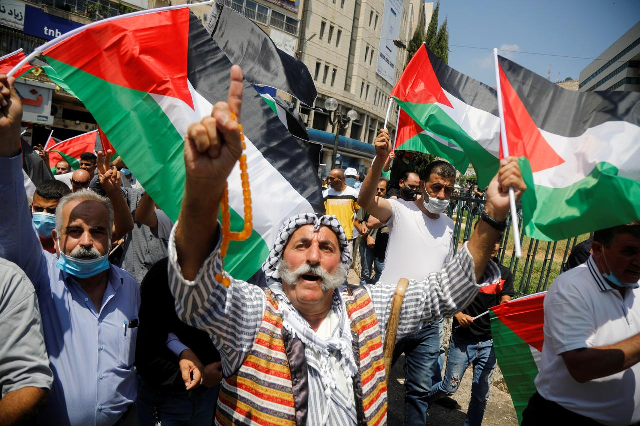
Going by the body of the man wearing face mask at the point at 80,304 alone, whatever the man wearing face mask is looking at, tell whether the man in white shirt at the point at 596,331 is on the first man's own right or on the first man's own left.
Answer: on the first man's own left

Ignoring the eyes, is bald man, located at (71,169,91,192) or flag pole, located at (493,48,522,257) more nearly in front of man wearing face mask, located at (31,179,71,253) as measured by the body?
the flag pole

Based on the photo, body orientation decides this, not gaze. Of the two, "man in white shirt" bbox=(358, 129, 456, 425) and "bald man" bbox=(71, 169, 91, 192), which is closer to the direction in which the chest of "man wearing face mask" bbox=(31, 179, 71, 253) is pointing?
the man in white shirt

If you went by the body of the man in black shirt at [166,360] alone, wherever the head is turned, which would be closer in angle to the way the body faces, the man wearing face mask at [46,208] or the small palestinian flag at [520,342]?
the small palestinian flag

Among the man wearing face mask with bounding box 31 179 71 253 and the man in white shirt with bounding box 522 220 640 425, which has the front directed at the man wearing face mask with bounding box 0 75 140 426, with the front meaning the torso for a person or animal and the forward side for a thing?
the man wearing face mask with bounding box 31 179 71 253

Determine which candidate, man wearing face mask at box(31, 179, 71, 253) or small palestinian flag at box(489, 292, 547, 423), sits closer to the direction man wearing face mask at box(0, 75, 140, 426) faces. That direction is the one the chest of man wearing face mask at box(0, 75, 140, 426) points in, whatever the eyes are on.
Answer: the small palestinian flag

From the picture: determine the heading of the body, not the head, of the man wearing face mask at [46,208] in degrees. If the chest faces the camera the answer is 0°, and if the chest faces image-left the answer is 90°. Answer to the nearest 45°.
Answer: approximately 0°

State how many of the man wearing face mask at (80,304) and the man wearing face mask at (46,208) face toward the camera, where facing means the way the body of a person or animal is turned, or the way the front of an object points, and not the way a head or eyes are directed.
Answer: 2

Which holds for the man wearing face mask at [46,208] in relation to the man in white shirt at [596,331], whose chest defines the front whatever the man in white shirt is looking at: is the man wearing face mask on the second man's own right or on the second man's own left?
on the second man's own right

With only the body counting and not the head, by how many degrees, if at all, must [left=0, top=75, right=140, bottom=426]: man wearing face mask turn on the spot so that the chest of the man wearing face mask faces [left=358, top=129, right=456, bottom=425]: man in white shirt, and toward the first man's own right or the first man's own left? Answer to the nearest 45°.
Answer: approximately 90° to the first man's own left
